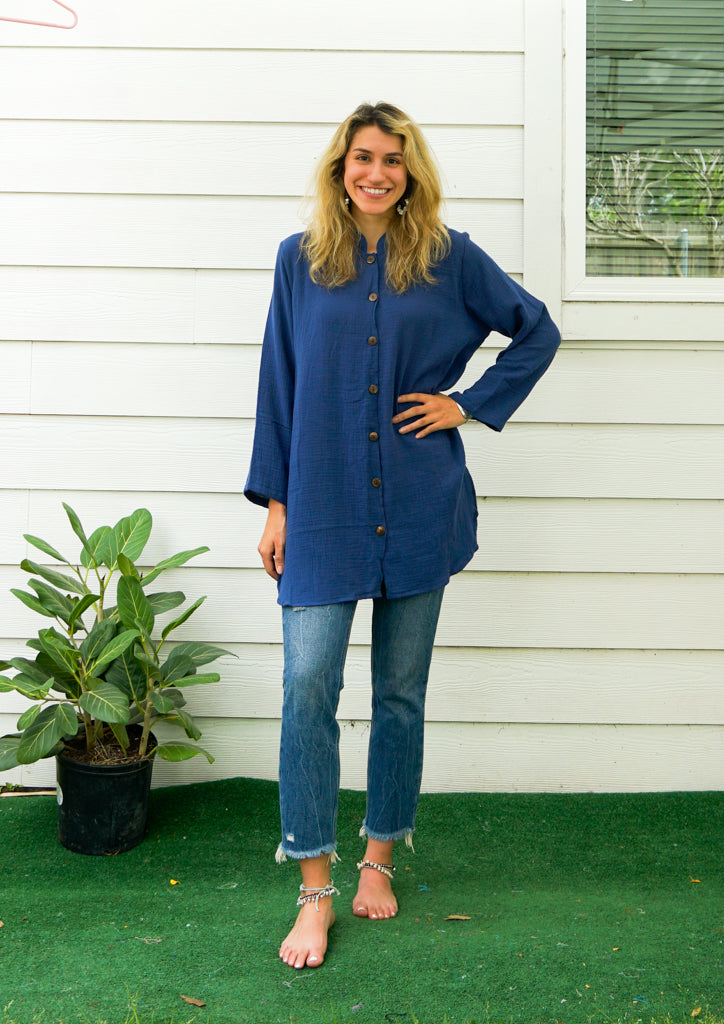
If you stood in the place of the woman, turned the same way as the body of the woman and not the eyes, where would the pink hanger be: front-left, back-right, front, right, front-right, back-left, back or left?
back-right

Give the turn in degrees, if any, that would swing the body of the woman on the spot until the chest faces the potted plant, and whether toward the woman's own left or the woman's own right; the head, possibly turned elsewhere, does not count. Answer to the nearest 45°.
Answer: approximately 135° to the woman's own right

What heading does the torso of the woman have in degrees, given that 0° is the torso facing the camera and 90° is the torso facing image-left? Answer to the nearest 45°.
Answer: approximately 0°
